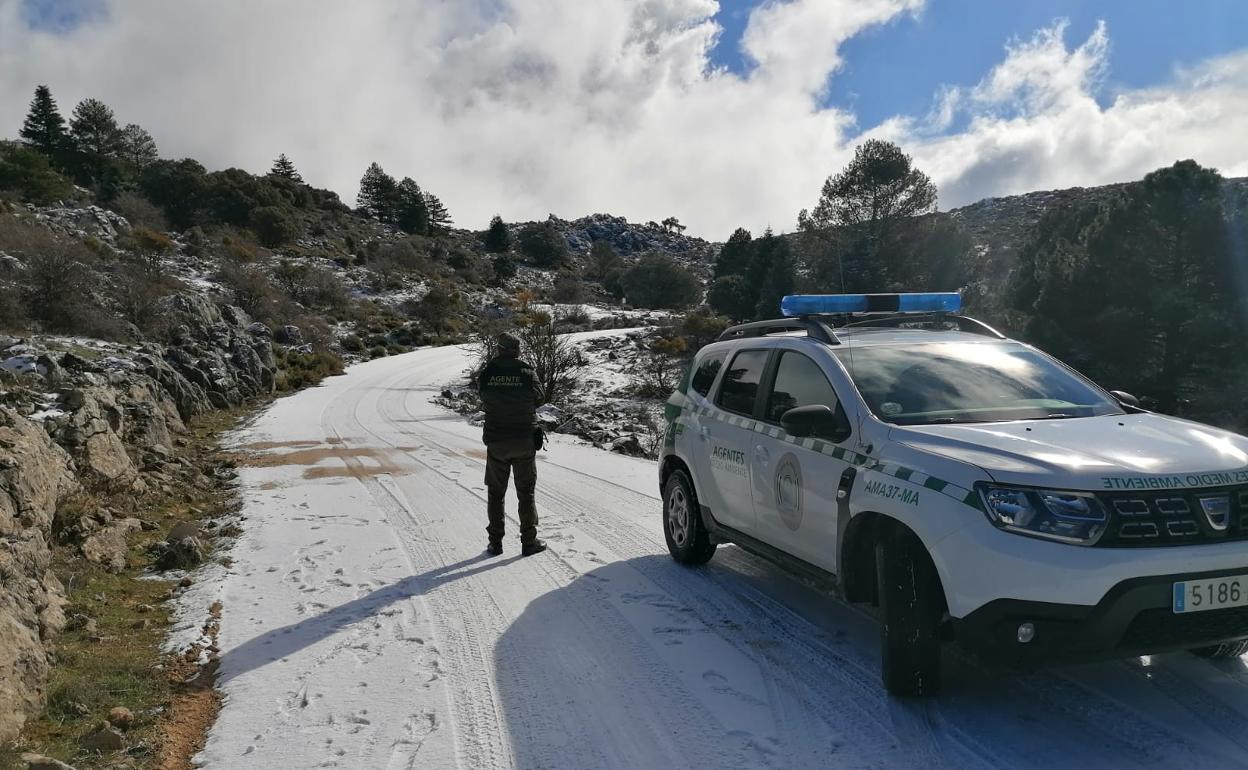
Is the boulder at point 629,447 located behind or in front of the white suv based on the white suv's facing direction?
behind

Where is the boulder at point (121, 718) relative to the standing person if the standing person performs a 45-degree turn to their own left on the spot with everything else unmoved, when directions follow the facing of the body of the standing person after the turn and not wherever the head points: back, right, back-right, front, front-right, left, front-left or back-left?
left

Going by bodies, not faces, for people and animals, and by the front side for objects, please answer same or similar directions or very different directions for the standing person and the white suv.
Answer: very different directions

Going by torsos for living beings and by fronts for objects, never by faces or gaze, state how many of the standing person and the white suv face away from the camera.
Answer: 1

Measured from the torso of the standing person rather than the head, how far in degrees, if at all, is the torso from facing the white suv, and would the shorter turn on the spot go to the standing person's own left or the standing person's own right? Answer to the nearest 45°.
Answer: approximately 135° to the standing person's own right

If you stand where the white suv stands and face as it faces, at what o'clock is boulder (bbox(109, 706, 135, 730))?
The boulder is roughly at 4 o'clock from the white suv.

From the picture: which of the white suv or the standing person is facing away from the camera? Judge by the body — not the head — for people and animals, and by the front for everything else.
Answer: the standing person

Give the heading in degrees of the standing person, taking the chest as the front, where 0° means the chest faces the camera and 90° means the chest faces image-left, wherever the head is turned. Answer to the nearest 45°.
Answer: approximately 180°

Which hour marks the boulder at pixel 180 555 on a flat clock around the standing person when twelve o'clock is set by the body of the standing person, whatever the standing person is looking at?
The boulder is roughly at 9 o'clock from the standing person.

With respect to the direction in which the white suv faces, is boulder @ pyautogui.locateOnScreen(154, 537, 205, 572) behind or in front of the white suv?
behind

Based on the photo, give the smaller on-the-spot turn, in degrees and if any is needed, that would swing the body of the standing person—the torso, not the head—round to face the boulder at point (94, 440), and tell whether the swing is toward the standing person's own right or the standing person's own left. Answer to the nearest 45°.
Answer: approximately 45° to the standing person's own left

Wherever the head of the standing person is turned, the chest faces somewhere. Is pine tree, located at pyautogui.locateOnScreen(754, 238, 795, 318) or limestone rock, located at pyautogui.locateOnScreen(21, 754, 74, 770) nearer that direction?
the pine tree

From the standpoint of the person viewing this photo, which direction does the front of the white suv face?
facing the viewer and to the right of the viewer

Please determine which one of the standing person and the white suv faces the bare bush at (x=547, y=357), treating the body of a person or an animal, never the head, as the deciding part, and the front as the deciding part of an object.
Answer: the standing person

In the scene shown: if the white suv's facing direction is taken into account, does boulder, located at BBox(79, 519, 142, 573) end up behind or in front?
behind

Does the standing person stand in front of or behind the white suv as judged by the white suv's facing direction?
behind

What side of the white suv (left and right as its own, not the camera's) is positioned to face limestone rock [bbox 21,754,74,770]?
right

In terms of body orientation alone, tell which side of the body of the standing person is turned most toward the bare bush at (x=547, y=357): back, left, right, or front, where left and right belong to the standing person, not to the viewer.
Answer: front
